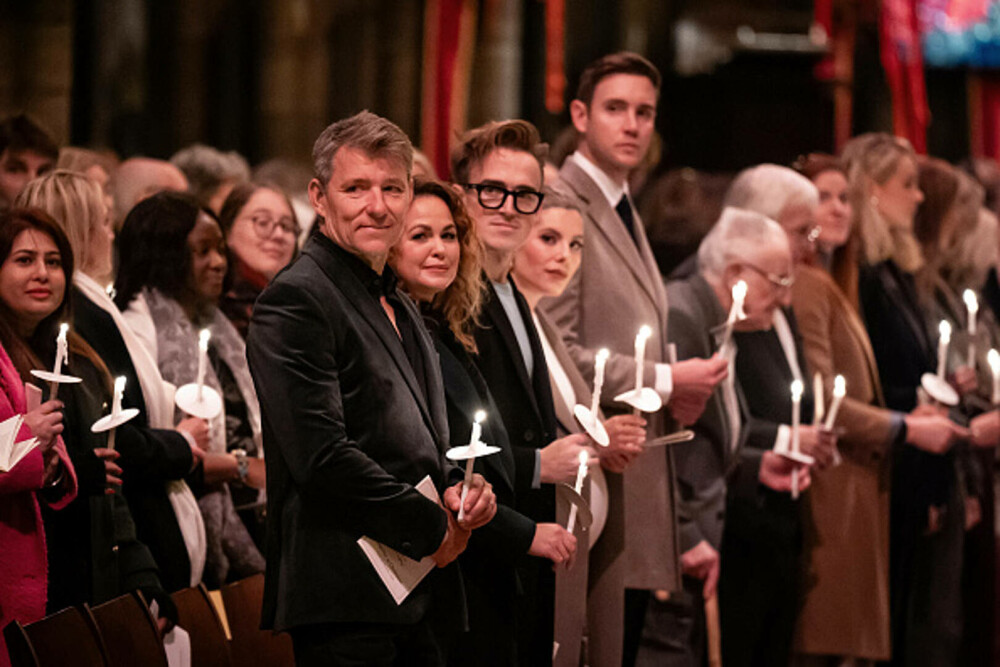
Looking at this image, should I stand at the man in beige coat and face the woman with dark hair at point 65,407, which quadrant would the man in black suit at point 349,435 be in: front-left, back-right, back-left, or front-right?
front-left

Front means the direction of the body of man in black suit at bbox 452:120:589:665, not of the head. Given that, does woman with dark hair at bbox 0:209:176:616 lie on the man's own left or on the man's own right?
on the man's own right

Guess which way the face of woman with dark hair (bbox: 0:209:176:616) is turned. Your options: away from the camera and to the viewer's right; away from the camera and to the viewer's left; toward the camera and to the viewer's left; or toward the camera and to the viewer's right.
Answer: toward the camera and to the viewer's right
